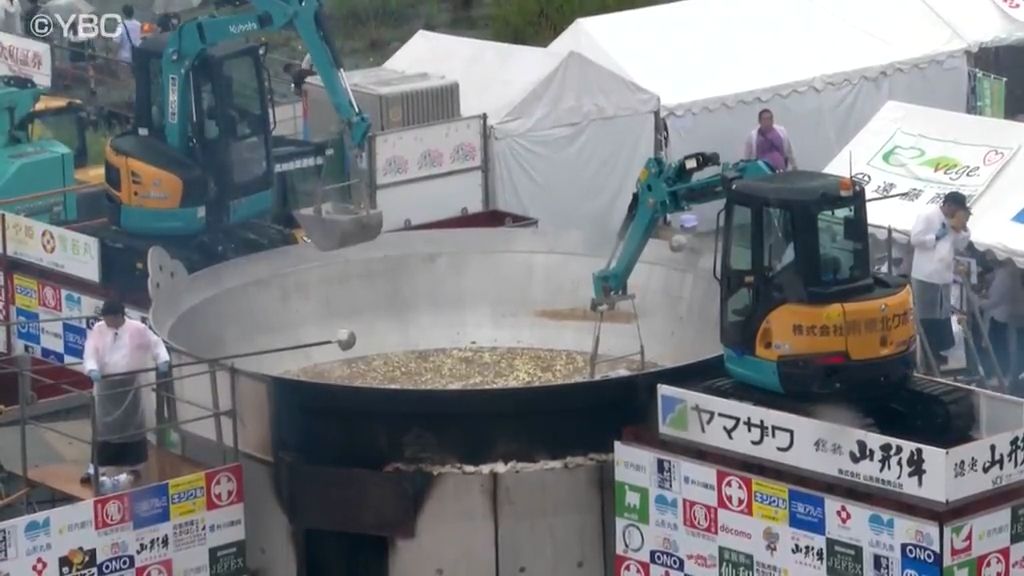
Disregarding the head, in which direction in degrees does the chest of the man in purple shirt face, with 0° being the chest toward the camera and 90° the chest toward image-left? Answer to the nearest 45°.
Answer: approximately 0°

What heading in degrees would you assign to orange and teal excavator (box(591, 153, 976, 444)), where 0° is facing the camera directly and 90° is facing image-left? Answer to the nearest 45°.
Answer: approximately 135°

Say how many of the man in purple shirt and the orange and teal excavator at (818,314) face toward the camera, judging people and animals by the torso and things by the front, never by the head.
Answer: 1

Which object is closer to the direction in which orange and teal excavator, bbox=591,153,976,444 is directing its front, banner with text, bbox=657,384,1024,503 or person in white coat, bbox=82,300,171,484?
the person in white coat

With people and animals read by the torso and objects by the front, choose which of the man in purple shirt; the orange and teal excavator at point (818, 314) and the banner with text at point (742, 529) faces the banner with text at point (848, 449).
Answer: the man in purple shirt

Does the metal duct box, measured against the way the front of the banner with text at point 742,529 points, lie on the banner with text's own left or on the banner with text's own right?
on the banner with text's own right

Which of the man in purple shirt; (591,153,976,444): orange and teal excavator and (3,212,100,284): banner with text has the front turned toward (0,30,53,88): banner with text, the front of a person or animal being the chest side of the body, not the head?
the orange and teal excavator

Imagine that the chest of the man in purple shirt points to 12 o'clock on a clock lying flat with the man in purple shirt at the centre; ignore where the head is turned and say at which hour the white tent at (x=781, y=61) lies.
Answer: The white tent is roughly at 6 o'clock from the man in purple shirt.
